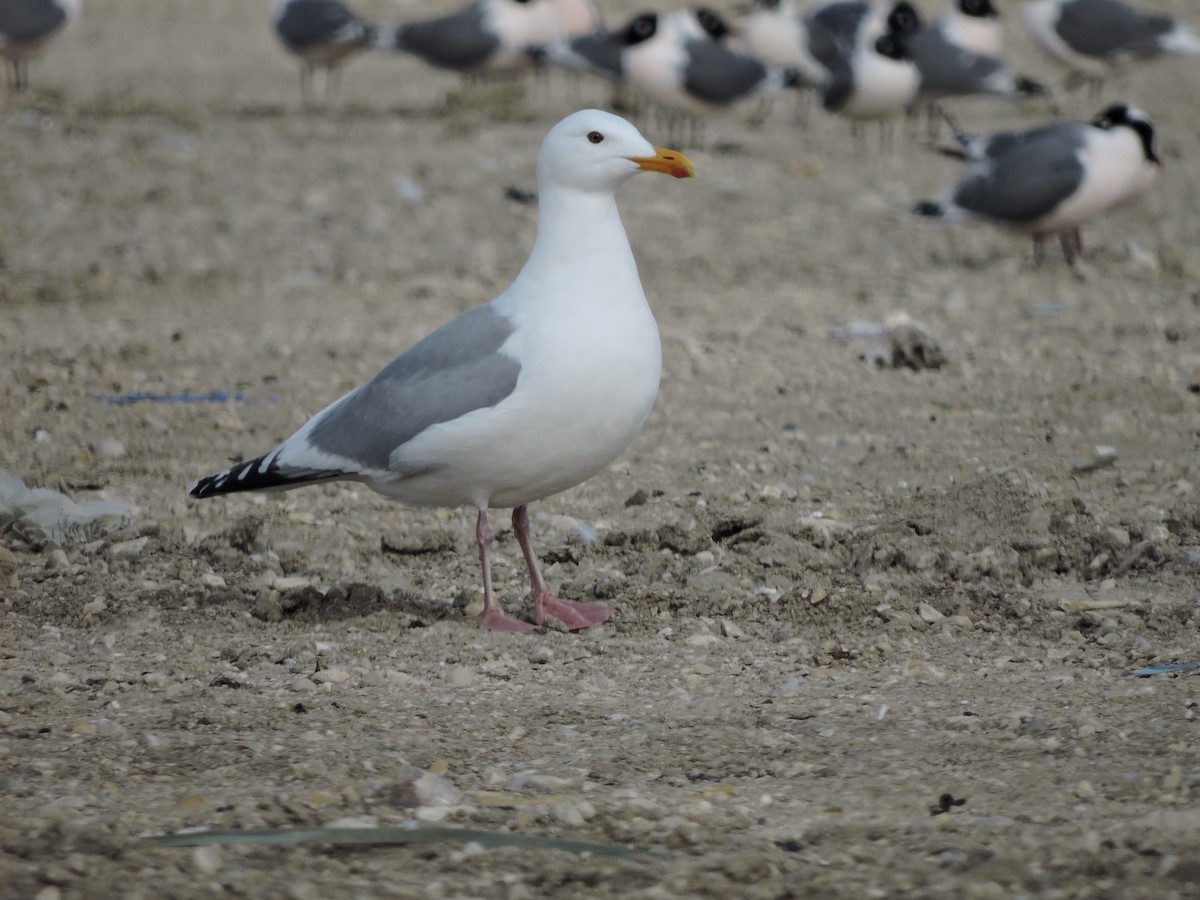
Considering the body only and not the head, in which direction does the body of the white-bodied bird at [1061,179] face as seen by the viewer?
to the viewer's right

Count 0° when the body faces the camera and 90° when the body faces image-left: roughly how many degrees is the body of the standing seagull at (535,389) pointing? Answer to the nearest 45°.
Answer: approximately 270°

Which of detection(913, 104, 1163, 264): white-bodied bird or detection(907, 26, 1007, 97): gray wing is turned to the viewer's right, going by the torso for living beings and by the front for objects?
the white-bodied bird

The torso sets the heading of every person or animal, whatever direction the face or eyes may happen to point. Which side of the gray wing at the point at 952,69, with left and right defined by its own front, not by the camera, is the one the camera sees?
left

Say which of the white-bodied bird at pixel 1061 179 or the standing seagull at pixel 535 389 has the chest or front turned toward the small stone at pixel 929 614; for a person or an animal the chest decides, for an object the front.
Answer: the standing seagull

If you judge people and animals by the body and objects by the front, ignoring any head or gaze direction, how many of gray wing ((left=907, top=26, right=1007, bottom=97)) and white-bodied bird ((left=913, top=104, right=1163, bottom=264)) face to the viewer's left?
1

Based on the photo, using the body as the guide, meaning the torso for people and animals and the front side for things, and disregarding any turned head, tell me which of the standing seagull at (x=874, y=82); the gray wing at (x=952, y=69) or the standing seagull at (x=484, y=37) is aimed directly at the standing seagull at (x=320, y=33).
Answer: the gray wing

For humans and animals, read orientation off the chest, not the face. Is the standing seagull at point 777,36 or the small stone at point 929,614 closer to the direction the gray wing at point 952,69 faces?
the standing seagull

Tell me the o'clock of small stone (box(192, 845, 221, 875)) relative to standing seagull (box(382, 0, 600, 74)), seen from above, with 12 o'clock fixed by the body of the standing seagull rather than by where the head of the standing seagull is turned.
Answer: The small stone is roughly at 3 o'clock from the standing seagull.

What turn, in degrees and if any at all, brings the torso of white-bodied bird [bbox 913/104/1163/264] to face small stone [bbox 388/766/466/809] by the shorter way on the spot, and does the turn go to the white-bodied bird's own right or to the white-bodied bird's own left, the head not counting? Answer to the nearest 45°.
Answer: approximately 90° to the white-bodied bird's own right

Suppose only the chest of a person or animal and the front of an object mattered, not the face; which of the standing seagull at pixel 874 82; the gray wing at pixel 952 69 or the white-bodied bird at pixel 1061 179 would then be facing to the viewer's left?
the gray wing

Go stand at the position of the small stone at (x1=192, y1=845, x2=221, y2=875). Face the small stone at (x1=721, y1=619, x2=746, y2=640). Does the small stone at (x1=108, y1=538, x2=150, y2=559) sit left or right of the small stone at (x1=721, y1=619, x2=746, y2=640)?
left

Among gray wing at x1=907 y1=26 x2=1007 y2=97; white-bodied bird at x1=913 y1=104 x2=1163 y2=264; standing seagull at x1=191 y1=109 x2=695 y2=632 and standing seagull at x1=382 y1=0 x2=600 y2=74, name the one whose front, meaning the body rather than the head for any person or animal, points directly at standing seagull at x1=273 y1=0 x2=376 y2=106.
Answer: the gray wing

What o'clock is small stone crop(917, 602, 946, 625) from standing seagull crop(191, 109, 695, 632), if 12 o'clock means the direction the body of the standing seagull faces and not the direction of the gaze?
The small stone is roughly at 12 o'clock from the standing seagull.

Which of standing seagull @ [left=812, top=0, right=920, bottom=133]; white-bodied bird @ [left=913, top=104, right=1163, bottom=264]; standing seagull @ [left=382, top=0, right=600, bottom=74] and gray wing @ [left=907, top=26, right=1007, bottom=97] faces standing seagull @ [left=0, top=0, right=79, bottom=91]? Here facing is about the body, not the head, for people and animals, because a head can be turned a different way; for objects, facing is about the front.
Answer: the gray wing

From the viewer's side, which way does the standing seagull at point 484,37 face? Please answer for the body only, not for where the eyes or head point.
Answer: to the viewer's right

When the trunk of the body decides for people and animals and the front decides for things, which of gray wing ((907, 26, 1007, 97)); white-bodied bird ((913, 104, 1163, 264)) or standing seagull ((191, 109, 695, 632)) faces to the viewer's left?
the gray wing
